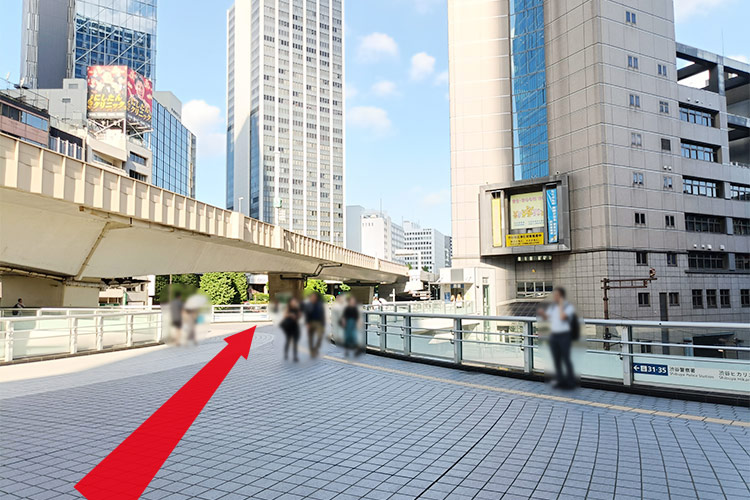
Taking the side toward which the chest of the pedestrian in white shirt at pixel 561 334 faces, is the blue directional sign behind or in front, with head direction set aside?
behind

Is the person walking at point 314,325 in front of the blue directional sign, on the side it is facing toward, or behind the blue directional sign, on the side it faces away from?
in front

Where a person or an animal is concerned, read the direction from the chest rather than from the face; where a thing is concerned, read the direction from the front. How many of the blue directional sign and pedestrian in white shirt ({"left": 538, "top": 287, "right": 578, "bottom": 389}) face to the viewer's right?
0

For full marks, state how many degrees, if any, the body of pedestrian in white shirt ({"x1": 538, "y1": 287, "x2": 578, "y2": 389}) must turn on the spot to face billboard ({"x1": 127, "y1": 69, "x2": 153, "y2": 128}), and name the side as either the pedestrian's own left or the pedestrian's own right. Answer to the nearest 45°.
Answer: approximately 90° to the pedestrian's own right

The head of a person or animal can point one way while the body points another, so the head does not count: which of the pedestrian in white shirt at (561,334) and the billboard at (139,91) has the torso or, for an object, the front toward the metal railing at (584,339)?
the billboard

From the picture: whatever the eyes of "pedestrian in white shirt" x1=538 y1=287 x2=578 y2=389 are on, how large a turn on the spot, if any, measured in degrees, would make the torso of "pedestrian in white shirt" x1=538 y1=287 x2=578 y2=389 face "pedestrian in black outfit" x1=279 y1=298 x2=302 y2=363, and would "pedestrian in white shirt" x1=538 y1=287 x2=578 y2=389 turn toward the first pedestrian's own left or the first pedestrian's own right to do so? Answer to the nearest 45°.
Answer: approximately 45° to the first pedestrian's own right

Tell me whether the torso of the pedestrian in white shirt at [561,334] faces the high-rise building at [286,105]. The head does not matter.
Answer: no

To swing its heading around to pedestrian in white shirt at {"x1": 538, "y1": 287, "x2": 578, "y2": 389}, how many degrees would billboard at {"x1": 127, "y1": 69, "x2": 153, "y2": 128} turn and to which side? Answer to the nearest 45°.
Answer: approximately 45° to its right

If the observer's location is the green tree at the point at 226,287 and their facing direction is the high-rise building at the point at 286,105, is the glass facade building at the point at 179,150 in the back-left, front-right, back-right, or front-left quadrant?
front-left

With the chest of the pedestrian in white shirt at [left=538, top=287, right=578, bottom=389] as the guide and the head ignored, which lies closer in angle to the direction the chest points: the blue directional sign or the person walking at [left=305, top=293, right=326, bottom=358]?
the person walking

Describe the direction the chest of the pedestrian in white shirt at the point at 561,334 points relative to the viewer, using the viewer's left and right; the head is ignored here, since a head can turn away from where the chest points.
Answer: facing the viewer and to the left of the viewer

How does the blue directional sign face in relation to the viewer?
toward the camera

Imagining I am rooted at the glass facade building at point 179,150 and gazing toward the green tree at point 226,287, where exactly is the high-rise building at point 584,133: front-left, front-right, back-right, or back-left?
front-left

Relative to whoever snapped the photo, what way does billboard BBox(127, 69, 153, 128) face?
facing the viewer and to the right of the viewer

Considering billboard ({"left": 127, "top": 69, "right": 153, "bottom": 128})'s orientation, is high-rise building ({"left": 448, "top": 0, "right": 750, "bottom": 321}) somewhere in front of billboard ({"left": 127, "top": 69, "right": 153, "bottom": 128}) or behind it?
in front
